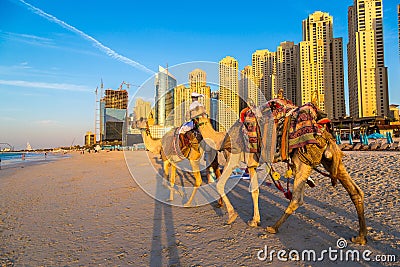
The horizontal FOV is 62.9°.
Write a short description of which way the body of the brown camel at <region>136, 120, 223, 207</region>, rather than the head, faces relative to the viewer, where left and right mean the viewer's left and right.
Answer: facing to the left of the viewer

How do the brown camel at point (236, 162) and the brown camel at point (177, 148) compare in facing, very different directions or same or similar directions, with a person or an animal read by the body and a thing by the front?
same or similar directions

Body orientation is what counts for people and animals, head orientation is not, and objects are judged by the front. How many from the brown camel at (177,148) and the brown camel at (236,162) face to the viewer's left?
2

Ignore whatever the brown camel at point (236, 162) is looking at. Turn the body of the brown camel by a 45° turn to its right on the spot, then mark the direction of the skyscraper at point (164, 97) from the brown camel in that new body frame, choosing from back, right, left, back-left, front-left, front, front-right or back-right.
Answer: front

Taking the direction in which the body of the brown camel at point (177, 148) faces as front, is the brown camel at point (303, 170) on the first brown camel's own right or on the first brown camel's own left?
on the first brown camel's own left

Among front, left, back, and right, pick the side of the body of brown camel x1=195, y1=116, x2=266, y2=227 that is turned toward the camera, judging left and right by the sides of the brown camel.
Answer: left
